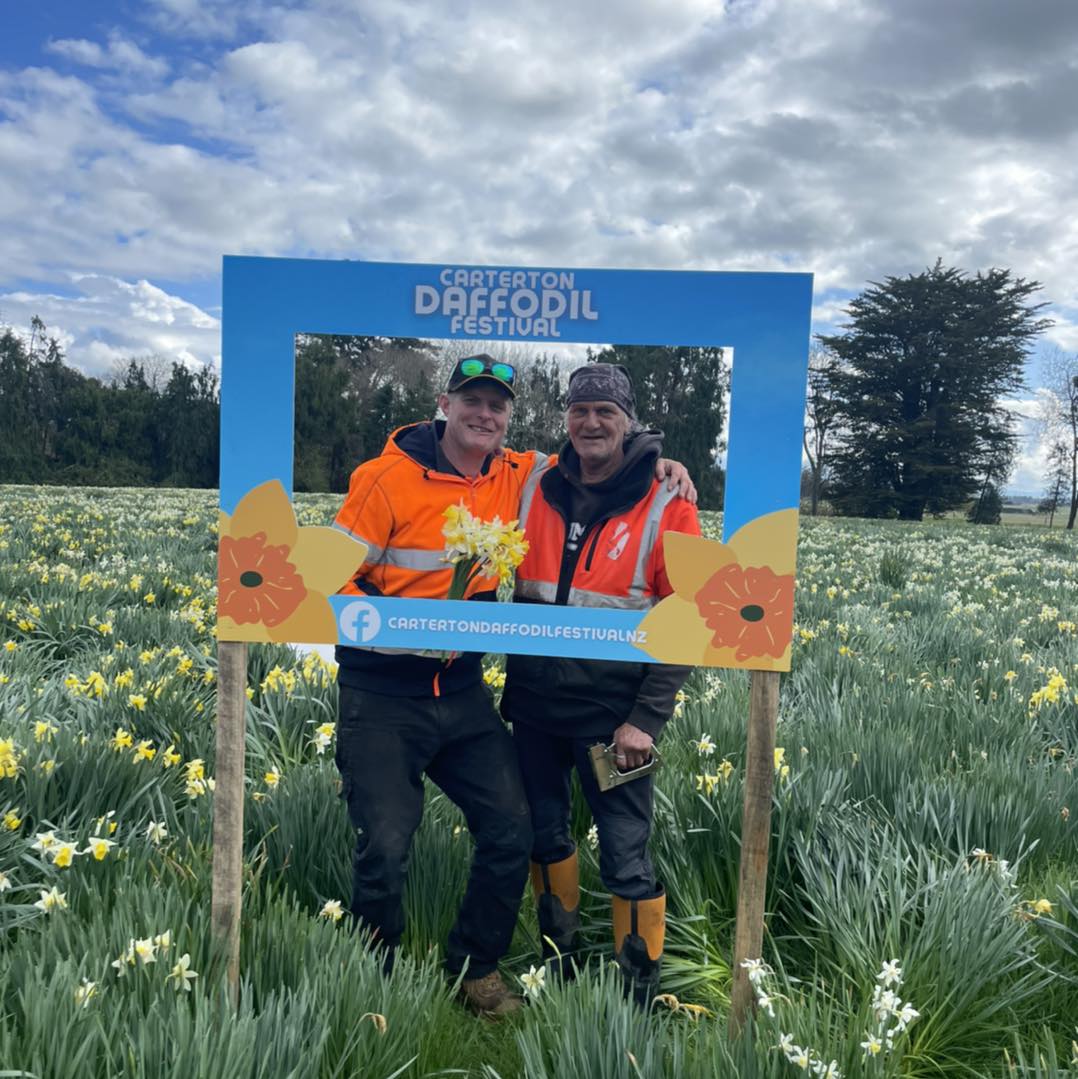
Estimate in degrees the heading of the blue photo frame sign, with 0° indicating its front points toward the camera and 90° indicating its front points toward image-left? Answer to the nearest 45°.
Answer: approximately 0°
